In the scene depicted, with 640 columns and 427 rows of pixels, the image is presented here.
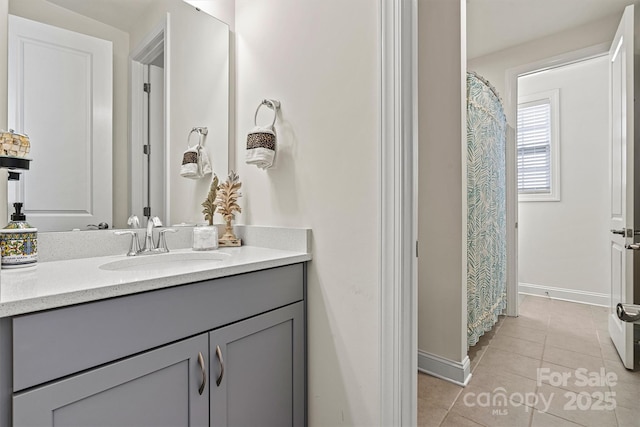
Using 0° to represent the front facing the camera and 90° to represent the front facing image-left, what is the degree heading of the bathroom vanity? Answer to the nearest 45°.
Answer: approximately 315°

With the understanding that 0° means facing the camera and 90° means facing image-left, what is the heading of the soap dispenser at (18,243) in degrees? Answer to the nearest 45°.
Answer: approximately 0°

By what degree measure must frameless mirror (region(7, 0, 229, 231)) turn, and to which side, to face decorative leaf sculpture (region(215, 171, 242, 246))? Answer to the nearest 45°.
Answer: approximately 45° to its left

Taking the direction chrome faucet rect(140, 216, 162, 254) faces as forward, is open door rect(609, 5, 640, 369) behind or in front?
in front

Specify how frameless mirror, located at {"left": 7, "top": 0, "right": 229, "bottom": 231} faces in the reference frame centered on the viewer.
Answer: facing the viewer and to the right of the viewer
